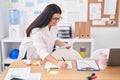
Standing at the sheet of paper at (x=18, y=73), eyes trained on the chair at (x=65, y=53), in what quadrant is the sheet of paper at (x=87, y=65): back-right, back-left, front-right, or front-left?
front-right

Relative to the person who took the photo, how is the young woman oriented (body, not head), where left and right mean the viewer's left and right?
facing the viewer and to the right of the viewer

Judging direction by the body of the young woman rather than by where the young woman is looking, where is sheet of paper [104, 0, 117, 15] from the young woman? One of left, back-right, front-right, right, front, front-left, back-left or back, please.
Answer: left

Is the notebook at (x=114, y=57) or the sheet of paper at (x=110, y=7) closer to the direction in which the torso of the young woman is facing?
the notebook

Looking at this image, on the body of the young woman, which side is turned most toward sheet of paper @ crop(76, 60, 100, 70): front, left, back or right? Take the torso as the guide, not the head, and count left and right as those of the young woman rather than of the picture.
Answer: front

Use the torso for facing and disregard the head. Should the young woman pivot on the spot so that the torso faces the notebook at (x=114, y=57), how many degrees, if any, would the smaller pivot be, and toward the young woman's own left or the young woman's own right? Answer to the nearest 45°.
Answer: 0° — they already face it

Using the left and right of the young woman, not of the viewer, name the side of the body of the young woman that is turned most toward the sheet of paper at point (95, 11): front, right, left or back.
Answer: left

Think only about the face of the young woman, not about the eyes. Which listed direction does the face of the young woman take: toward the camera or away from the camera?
toward the camera

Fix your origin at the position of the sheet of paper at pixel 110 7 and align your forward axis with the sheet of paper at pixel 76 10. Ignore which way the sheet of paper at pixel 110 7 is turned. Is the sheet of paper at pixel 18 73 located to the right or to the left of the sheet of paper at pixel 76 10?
left
